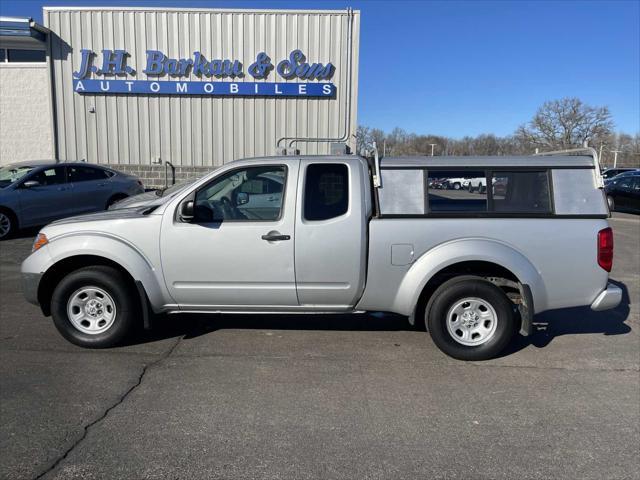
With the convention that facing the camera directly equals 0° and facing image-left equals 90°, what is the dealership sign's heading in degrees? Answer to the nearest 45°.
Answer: approximately 0°

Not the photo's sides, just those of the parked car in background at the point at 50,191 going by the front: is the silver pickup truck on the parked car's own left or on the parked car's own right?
on the parked car's own left

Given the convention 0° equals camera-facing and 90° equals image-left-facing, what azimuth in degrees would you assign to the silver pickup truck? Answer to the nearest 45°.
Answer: approximately 90°

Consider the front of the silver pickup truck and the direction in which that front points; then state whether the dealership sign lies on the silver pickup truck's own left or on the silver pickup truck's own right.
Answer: on the silver pickup truck's own right

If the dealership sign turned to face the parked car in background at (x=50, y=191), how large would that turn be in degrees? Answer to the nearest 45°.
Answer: approximately 45° to its right

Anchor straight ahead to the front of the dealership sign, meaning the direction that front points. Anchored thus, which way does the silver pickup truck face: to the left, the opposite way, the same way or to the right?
to the right

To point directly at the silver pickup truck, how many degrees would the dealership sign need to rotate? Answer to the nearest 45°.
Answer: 0° — it already faces it

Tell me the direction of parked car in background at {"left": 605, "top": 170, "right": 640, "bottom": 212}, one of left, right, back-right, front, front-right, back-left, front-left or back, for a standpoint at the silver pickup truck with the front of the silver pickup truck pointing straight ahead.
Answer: back-right

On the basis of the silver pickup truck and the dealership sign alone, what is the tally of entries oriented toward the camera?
1

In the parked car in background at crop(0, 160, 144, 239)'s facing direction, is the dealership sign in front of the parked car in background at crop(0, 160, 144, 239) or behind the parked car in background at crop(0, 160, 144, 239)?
behind

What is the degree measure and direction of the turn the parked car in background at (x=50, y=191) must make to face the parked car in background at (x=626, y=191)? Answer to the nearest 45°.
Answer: approximately 135° to its left
